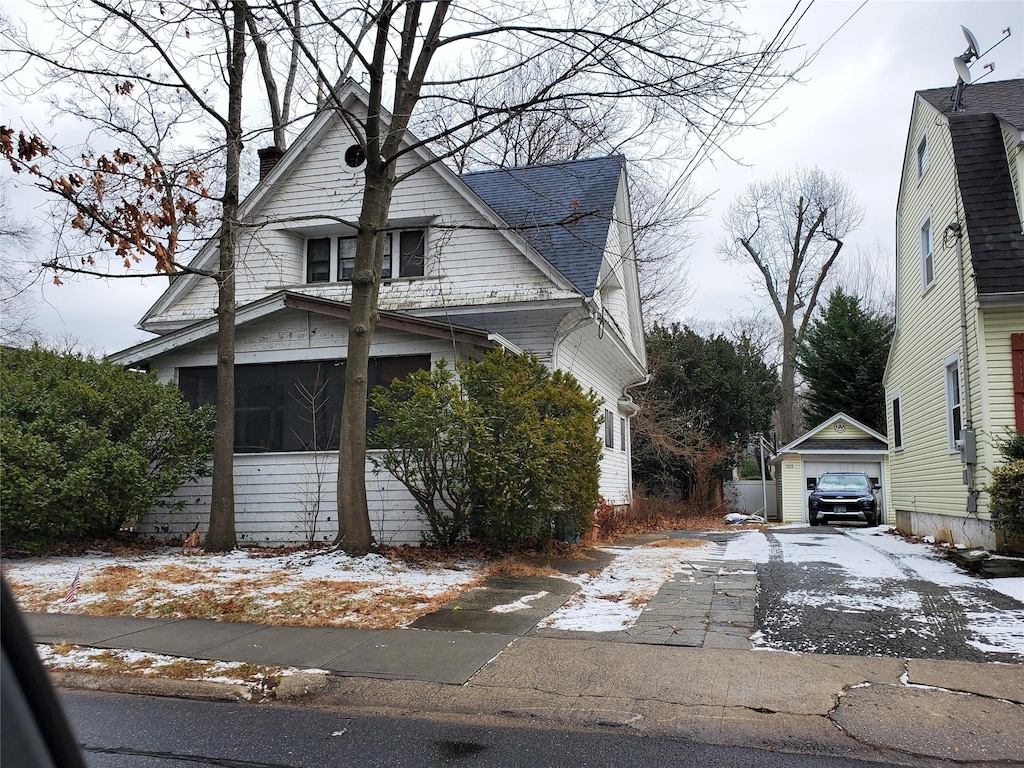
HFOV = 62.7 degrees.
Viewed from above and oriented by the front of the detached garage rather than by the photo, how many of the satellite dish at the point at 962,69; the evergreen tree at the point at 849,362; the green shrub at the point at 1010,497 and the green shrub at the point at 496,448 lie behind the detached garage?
1

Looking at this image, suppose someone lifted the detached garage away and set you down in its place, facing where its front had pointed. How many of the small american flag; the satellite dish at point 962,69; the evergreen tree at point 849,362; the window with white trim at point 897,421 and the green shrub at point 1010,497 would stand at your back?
1

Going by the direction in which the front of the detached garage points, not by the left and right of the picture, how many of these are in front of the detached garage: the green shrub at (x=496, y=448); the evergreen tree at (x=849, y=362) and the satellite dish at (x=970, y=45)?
2

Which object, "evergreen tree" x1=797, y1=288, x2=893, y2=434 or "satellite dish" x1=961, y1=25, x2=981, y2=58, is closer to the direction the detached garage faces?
the satellite dish

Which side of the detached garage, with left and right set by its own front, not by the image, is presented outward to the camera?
front

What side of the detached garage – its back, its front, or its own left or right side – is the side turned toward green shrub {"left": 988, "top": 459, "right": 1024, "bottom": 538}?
front

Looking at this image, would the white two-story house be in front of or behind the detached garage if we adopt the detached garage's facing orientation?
in front

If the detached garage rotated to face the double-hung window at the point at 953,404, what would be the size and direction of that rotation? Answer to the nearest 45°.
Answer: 0° — it already faces it

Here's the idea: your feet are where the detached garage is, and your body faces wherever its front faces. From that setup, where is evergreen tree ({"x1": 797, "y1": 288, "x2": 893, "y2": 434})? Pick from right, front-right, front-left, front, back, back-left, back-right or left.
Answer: back

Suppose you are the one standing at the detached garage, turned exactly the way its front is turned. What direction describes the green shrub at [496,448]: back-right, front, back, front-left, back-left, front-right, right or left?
front

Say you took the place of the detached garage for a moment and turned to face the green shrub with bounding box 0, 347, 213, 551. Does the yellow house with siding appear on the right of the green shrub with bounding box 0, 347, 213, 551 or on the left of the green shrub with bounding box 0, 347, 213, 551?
left

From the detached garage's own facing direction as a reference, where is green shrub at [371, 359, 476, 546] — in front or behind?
in front

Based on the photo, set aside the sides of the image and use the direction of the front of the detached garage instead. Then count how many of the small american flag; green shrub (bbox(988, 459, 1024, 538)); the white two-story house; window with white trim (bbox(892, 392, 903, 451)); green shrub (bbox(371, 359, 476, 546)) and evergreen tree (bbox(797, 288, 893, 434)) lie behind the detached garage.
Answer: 1

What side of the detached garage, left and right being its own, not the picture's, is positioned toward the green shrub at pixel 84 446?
front
